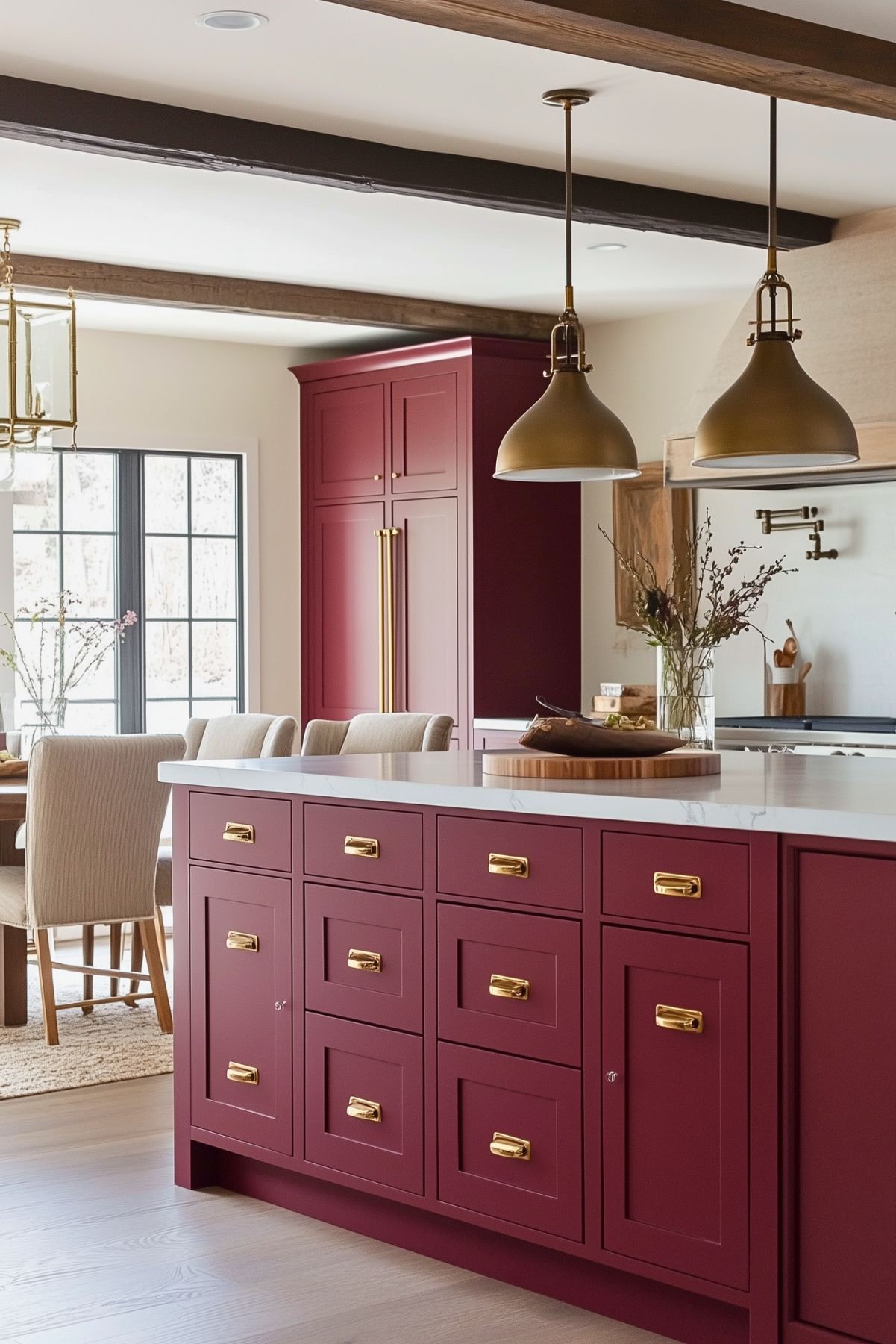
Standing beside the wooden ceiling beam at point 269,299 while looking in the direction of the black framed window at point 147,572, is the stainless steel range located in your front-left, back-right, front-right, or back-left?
back-right

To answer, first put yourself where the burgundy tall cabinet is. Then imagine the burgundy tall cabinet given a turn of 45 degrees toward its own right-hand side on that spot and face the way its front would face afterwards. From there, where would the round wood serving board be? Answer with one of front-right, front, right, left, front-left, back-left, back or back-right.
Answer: left

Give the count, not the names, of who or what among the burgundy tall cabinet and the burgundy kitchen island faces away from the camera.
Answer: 0

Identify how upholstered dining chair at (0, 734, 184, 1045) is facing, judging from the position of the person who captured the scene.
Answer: facing away from the viewer and to the left of the viewer
